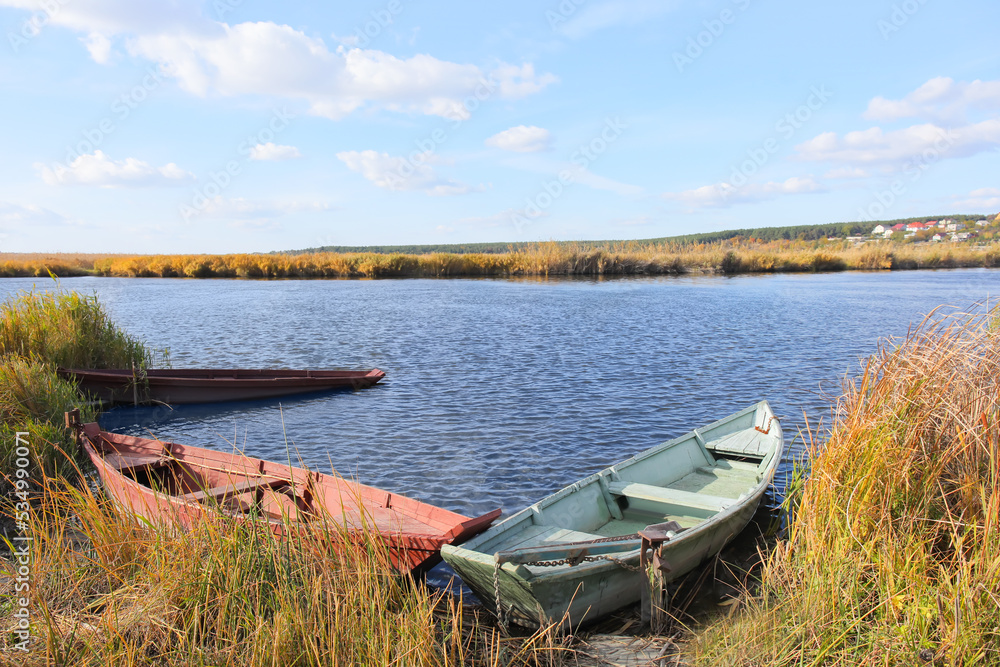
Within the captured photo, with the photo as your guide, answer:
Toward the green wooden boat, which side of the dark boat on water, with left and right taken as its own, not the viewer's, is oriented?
right

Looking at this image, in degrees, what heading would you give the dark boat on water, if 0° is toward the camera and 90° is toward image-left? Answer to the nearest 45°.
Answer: approximately 270°

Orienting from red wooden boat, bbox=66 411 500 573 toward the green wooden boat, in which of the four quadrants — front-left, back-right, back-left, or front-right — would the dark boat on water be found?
back-left

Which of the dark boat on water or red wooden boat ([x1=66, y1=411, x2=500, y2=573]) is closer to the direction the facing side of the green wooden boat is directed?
the dark boat on water

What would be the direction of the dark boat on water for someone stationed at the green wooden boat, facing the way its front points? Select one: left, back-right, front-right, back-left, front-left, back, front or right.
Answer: left

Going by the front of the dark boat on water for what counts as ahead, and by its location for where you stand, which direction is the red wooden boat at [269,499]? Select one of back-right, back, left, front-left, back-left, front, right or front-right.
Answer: right

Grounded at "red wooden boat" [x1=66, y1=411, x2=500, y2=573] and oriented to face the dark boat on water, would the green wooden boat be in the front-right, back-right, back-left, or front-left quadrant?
back-right

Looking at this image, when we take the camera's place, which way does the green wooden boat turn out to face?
facing away from the viewer and to the right of the viewer
